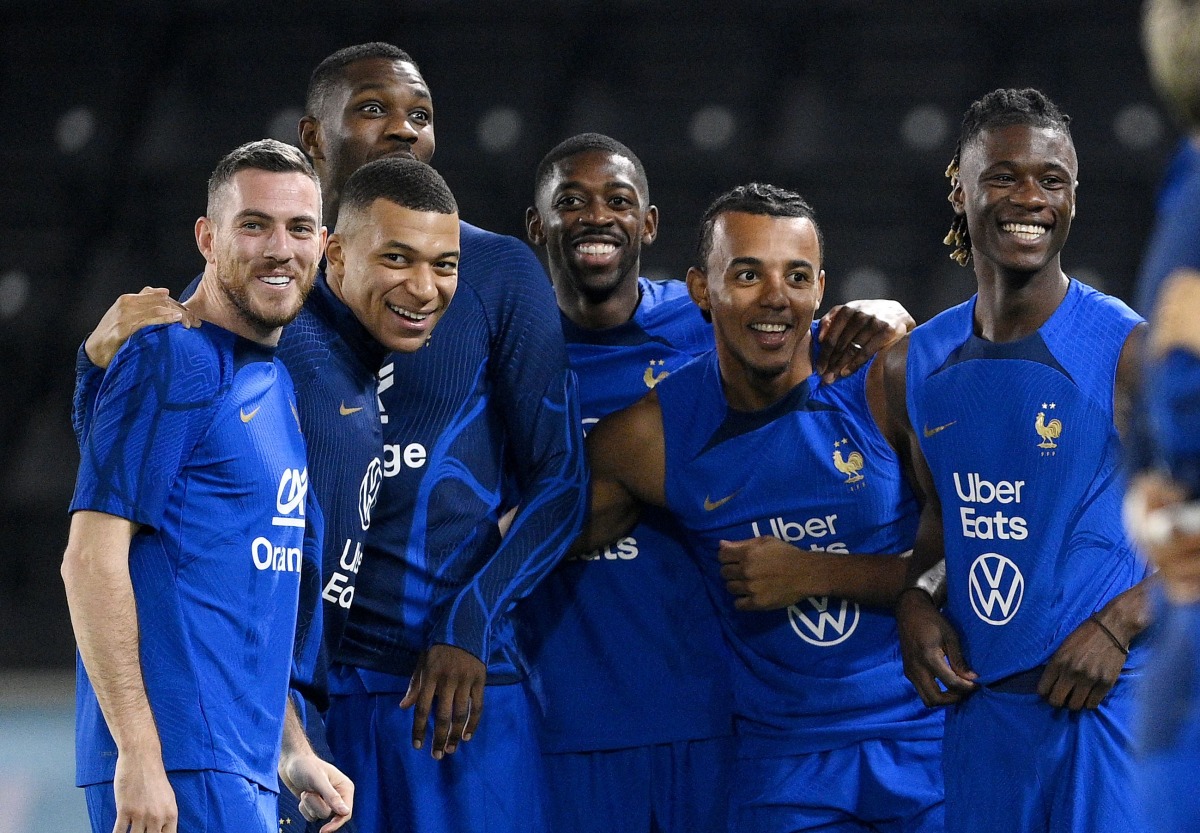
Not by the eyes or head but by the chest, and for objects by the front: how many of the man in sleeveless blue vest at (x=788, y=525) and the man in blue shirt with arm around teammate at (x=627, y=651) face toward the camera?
2

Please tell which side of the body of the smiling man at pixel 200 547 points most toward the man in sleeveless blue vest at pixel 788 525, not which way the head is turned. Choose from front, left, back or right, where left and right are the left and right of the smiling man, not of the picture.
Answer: left

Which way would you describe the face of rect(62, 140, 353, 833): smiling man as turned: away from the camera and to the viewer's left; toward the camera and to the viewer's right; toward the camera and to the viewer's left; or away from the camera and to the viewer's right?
toward the camera and to the viewer's right

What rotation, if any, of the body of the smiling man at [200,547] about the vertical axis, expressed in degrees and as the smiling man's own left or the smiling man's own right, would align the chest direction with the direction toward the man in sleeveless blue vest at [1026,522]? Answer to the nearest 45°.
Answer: approximately 45° to the smiling man's own left

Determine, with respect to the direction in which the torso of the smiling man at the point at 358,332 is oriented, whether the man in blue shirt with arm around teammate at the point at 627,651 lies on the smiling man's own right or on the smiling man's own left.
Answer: on the smiling man's own left

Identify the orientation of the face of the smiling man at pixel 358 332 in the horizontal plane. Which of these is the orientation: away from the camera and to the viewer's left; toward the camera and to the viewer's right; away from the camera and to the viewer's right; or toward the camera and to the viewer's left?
toward the camera and to the viewer's right
